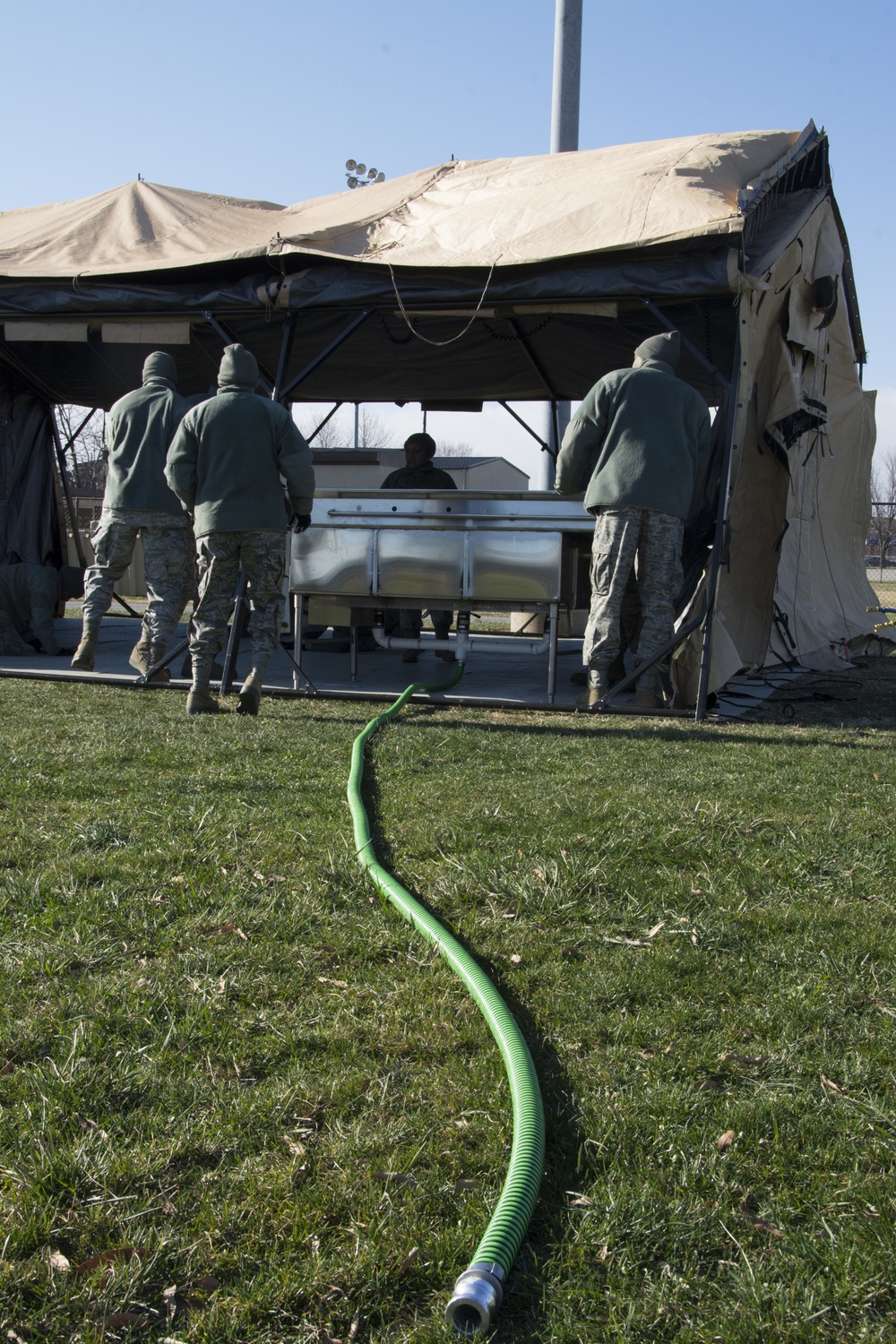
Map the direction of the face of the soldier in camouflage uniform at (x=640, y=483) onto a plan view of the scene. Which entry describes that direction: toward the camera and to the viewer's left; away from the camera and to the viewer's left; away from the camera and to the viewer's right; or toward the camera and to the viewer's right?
away from the camera and to the viewer's left

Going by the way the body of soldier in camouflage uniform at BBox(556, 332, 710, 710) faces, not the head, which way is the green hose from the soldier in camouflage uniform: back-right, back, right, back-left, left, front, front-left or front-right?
back-left

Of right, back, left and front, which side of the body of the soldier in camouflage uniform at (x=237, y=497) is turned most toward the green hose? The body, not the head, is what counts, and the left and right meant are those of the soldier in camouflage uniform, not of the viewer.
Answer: back

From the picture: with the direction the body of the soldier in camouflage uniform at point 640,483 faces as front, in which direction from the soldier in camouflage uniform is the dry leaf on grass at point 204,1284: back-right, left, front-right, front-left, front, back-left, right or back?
back-left

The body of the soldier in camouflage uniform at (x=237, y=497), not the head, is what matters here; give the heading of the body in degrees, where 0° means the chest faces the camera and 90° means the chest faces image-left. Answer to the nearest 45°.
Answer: approximately 180°

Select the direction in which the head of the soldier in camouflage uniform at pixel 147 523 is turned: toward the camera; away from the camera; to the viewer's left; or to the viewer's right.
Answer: away from the camera

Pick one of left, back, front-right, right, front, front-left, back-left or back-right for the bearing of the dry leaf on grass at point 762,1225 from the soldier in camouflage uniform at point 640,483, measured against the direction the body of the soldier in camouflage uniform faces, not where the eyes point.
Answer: back-left

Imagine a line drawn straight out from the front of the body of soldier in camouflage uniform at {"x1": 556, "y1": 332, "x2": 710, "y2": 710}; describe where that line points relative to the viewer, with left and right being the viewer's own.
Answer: facing away from the viewer and to the left of the viewer

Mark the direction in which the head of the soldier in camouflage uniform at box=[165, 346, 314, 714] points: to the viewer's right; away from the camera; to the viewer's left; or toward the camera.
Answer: away from the camera

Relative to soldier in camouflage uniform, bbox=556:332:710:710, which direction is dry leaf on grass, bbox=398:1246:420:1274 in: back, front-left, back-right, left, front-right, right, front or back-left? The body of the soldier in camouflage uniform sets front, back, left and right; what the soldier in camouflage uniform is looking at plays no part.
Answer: back-left

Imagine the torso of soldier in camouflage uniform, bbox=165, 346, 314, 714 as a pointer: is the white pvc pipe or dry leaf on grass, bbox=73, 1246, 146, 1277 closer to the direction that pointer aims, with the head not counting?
the white pvc pipe

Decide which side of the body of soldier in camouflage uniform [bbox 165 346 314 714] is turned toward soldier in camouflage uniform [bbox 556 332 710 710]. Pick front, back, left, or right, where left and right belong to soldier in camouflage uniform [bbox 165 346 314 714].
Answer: right

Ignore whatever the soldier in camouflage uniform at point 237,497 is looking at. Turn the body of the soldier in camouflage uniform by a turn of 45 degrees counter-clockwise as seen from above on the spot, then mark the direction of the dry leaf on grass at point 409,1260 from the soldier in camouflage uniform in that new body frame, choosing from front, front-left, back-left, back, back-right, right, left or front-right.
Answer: back-left

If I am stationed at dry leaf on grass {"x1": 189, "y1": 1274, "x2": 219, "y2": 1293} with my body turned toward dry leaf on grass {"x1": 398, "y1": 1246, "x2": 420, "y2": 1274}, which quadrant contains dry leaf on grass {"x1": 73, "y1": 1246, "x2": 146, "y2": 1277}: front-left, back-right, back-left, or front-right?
back-left
